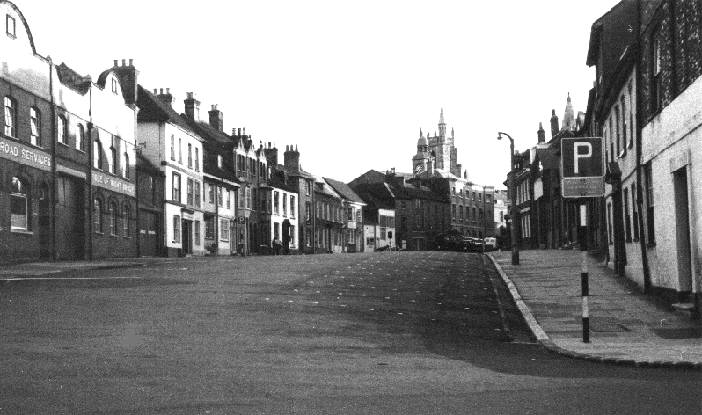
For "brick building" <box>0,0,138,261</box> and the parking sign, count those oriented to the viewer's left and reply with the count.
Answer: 0

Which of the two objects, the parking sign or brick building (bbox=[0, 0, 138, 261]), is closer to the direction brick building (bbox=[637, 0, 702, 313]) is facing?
the brick building

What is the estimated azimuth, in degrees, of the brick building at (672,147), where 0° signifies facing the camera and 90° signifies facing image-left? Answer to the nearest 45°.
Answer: approximately 90°

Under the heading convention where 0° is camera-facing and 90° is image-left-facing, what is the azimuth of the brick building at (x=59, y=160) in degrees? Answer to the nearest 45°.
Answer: approximately 315°

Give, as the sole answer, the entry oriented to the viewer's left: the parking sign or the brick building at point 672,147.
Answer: the brick building

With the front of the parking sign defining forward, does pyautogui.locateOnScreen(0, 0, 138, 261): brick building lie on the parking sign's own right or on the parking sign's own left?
on the parking sign's own right

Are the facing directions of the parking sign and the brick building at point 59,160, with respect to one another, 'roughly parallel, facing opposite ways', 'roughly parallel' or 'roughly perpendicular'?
roughly perpendicular

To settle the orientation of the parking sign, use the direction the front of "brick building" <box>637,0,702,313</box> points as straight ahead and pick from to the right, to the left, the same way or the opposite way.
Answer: to the left

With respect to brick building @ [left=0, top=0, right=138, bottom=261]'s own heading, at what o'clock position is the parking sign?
The parking sign is roughly at 1 o'clock from the brick building.

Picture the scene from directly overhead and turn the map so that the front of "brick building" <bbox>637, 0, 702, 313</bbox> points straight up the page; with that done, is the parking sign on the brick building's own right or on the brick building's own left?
on the brick building's own left

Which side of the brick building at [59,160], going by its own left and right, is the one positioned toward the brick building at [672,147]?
front

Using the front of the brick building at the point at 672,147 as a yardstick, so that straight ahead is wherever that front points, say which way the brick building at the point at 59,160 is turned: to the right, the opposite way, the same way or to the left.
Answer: the opposite way

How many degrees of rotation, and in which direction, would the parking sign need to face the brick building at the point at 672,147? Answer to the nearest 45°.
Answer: approximately 135° to its left

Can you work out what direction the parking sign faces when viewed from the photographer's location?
facing the viewer
